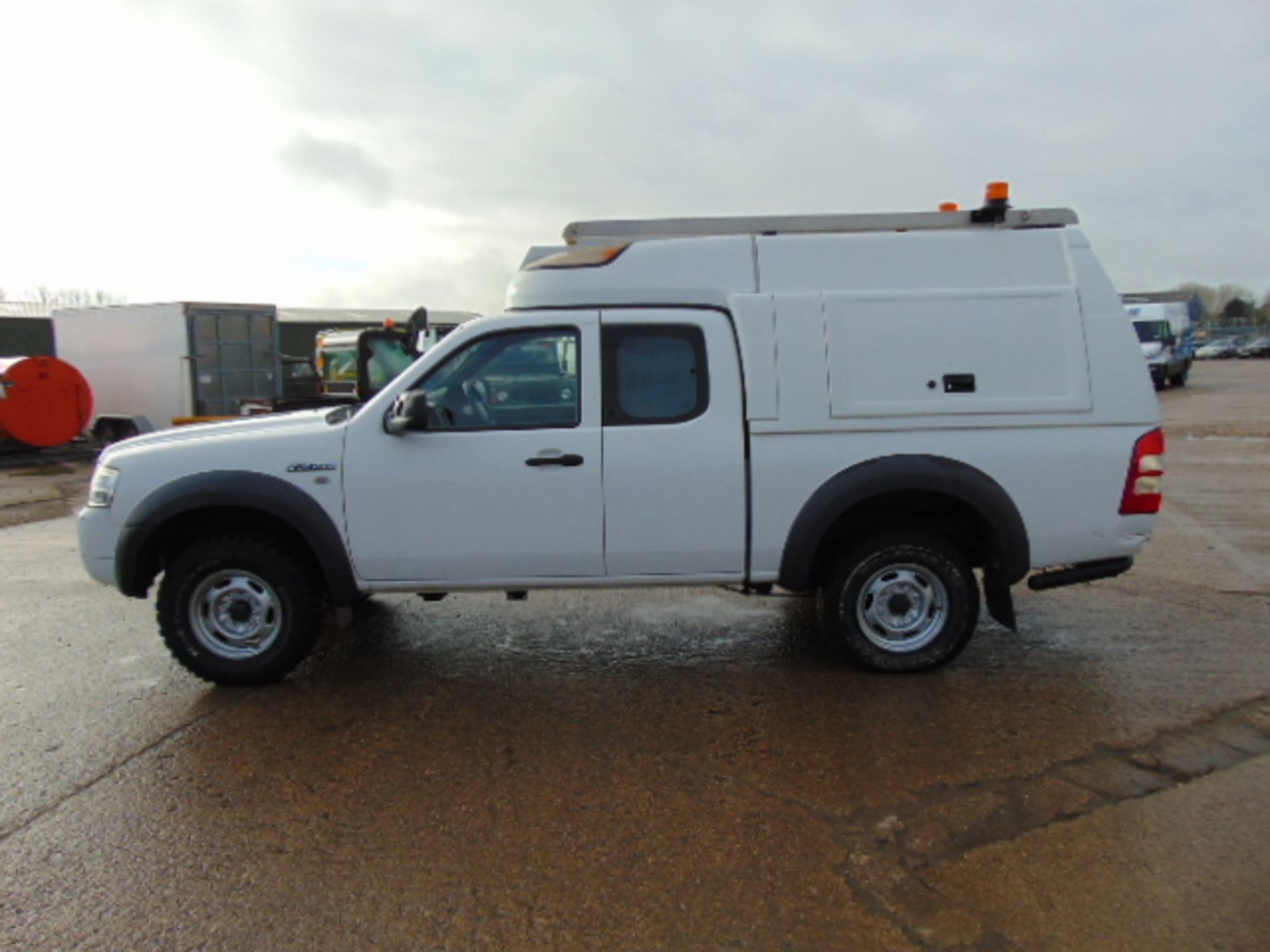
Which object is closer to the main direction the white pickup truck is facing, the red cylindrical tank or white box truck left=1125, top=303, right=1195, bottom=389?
the red cylindrical tank

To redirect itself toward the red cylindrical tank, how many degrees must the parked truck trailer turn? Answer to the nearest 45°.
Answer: approximately 45° to its left

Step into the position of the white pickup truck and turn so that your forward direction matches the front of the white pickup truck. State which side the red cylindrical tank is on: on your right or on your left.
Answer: on your right

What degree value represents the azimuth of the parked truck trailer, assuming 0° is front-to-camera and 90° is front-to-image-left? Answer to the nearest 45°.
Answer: approximately 135°

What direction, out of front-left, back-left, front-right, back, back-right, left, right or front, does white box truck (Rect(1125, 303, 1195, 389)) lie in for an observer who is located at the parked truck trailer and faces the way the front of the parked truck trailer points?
back-right

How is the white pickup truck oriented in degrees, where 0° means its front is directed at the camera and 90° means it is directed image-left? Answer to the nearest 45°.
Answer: approximately 90°

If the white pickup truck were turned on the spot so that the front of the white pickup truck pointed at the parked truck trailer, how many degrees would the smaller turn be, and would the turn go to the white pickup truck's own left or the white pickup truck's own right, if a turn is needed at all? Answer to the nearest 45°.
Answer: approximately 45° to the white pickup truck's own right

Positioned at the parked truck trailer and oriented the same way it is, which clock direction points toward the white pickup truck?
The white pickup truck is roughly at 7 o'clock from the parked truck trailer.

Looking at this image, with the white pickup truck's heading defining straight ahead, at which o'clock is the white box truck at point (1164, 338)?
The white box truck is roughly at 4 o'clock from the white pickup truck.

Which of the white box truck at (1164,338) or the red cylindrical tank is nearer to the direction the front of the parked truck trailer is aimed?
the red cylindrical tank
